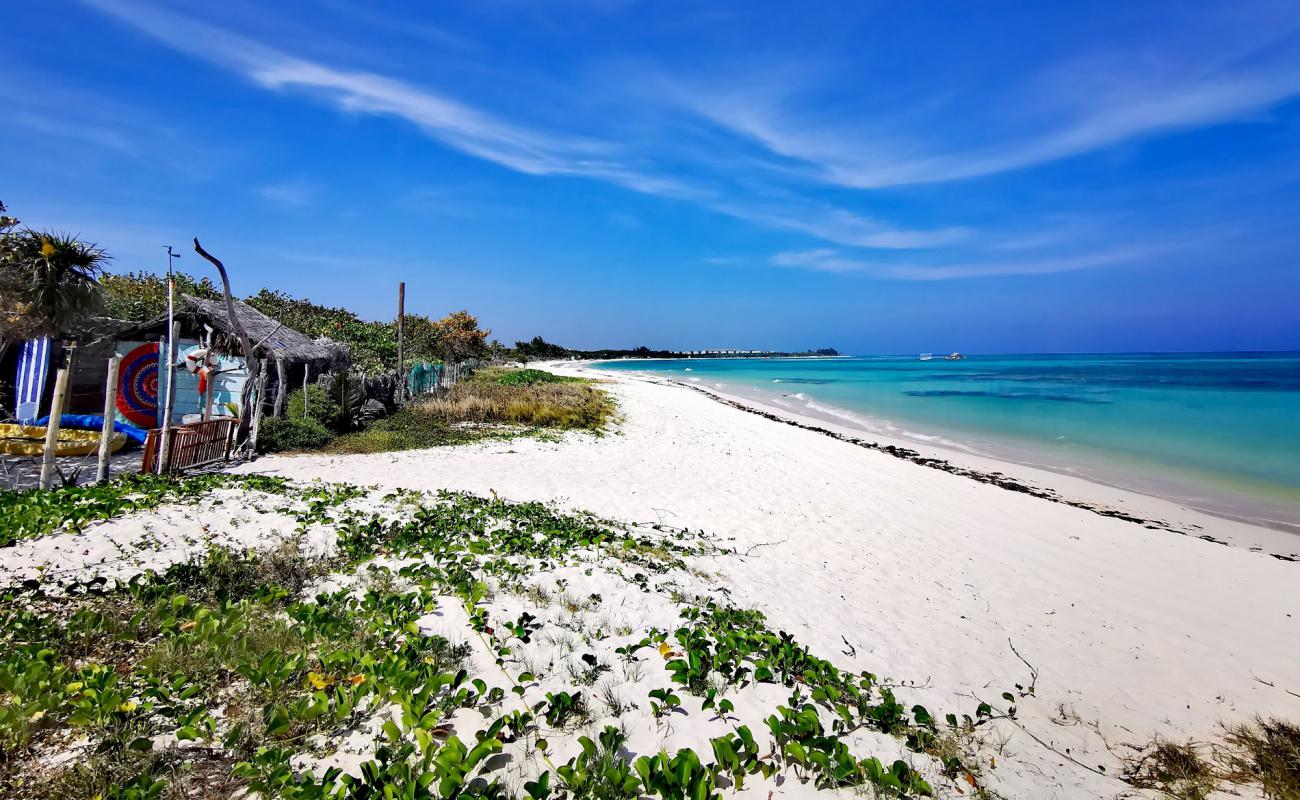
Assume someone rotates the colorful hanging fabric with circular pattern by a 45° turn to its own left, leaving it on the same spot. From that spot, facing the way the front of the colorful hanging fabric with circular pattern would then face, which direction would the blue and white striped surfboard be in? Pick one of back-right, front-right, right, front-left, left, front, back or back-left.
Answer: back

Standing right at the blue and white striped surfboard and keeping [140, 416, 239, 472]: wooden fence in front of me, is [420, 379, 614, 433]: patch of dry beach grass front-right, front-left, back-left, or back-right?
front-left

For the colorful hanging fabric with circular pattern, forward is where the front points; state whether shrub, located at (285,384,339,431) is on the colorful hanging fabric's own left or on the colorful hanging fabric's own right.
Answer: on the colorful hanging fabric's own left

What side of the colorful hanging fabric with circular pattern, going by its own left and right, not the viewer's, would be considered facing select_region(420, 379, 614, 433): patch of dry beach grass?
left

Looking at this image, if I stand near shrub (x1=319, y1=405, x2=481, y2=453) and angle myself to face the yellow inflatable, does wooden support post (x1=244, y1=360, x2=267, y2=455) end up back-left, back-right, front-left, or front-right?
front-left

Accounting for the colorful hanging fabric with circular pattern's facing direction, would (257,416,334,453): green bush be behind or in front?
in front

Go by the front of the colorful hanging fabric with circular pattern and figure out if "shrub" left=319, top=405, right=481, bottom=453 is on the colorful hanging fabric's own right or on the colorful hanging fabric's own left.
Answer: on the colorful hanging fabric's own left

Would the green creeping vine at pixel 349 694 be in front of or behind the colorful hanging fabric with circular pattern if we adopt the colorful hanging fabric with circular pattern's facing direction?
in front

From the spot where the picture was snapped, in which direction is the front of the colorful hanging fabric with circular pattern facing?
facing the viewer
